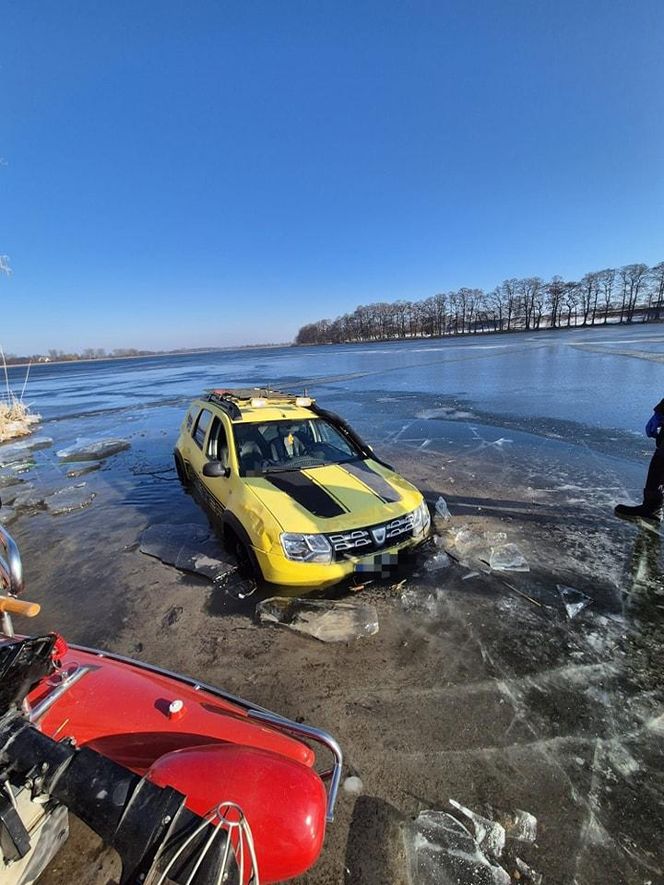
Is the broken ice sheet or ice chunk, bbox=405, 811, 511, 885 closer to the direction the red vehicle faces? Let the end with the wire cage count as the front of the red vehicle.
the ice chunk

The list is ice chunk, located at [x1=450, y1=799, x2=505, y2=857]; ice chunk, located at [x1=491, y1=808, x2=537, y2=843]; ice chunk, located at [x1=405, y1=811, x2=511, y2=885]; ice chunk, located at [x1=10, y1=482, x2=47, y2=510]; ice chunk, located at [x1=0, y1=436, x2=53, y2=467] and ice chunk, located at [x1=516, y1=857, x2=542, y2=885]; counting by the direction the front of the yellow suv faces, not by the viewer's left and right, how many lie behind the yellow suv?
2

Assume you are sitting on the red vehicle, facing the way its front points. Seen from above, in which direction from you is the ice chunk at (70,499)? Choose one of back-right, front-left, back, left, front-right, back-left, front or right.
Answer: back-left

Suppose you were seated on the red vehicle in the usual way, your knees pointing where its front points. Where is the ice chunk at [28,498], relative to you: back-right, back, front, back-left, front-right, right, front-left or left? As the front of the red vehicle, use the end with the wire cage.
back-left

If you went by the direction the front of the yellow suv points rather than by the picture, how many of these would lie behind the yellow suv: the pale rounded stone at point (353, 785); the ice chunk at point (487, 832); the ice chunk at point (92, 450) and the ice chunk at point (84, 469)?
2

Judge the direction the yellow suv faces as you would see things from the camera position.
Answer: facing the viewer and to the right of the viewer

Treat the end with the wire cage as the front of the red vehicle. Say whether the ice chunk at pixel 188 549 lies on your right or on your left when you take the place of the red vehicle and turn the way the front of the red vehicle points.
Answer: on your left

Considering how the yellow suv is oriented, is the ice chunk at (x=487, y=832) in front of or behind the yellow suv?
in front

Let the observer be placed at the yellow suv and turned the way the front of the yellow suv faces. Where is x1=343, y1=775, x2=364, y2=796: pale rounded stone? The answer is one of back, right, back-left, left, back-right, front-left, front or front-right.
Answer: front-right

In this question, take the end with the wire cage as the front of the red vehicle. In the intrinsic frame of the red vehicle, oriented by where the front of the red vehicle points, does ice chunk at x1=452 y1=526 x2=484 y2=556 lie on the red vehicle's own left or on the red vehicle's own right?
on the red vehicle's own left

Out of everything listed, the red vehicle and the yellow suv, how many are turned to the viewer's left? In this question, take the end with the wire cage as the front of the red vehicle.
0

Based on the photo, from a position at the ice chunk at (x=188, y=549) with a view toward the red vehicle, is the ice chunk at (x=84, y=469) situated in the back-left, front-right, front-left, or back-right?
back-right

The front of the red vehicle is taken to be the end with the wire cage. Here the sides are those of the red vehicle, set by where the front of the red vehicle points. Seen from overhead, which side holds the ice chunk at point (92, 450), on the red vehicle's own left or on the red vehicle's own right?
on the red vehicle's own left

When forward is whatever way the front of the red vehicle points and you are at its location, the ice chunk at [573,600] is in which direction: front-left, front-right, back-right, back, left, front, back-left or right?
front-left

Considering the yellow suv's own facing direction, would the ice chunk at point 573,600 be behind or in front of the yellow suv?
in front

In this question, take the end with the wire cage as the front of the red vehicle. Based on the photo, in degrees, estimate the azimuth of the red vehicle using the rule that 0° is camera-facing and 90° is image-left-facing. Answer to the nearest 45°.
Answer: approximately 315°
